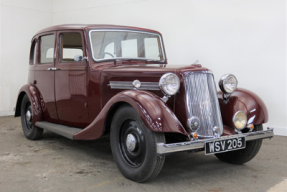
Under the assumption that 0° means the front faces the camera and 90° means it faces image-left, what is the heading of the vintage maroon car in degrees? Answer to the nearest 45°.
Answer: approximately 315°
